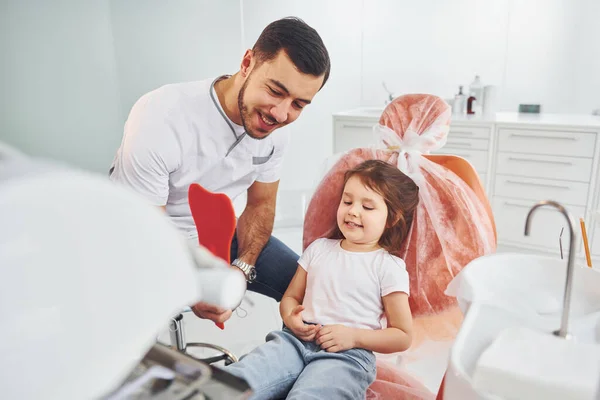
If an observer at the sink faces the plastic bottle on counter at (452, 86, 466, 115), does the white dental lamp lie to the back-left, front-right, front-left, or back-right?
back-left

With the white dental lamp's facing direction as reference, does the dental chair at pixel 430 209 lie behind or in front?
in front

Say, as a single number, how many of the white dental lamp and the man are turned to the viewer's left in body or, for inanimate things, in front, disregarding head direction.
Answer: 0

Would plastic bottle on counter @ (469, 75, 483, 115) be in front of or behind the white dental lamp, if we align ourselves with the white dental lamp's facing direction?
in front

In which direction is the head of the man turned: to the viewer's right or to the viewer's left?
to the viewer's right

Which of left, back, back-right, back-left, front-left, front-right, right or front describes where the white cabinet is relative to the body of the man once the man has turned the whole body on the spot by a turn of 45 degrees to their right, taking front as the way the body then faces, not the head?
back-left

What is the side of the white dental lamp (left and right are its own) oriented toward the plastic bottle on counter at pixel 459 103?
front

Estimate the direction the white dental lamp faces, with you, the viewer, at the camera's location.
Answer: facing away from the viewer and to the right of the viewer

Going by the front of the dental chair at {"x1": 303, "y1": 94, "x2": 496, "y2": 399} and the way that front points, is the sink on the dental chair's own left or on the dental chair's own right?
on the dental chair's own left

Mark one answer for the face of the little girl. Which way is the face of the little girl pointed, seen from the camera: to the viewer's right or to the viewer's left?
to the viewer's left

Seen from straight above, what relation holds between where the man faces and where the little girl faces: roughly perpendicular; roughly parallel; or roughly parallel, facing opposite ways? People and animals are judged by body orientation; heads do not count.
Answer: roughly perpendicular
